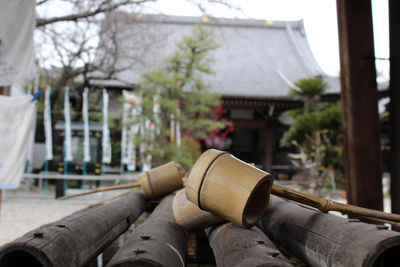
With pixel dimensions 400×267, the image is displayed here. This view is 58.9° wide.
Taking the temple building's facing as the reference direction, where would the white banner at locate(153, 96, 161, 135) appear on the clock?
The white banner is roughly at 1 o'clock from the temple building.

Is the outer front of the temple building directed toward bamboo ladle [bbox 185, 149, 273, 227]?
yes

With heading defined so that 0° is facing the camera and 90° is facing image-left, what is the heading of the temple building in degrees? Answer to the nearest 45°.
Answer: approximately 0°

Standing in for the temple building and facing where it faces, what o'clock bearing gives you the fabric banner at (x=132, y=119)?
The fabric banner is roughly at 1 o'clock from the temple building.

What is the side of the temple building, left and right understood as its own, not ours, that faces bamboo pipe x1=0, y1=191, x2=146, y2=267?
front

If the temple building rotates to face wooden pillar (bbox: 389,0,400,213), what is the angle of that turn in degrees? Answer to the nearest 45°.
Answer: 0° — it already faces it

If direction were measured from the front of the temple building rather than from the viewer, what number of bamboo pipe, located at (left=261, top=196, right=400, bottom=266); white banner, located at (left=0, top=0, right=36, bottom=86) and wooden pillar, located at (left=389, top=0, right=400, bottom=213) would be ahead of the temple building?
3

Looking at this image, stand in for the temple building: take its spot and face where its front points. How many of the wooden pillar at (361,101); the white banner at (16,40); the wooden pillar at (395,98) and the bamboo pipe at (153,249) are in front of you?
4

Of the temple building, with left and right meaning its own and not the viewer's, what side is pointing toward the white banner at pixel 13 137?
front

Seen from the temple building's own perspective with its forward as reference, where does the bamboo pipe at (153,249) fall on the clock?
The bamboo pipe is roughly at 12 o'clock from the temple building.

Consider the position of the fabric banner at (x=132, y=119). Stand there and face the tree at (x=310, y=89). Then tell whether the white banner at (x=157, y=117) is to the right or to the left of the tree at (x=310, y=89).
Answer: right

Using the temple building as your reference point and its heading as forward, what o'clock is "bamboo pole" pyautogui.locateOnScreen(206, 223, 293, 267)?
The bamboo pole is roughly at 12 o'clock from the temple building.
